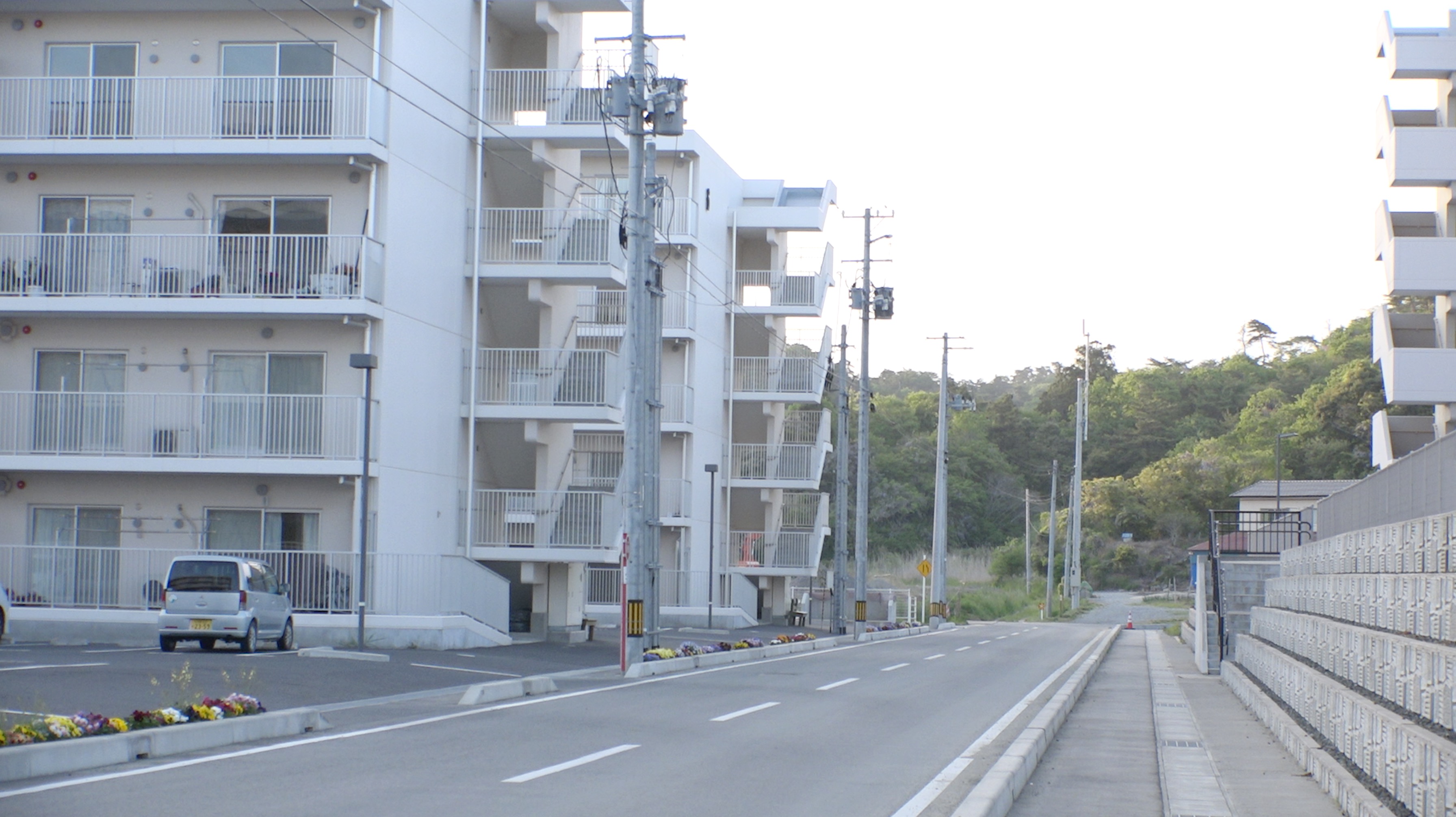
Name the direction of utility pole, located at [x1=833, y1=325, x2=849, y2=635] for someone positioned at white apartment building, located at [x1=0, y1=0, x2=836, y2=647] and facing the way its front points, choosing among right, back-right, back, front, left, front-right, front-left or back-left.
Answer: back-left

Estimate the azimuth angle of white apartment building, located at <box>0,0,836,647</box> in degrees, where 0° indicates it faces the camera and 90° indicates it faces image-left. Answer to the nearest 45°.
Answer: approximately 0°

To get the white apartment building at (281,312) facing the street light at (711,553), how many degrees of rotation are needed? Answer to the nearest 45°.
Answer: approximately 135° to its left

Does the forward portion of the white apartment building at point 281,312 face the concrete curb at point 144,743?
yes

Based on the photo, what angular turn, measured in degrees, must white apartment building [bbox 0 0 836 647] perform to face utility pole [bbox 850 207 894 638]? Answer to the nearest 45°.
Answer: approximately 135° to its left

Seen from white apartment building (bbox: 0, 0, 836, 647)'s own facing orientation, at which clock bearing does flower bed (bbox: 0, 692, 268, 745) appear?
The flower bed is roughly at 12 o'clock from the white apartment building.
